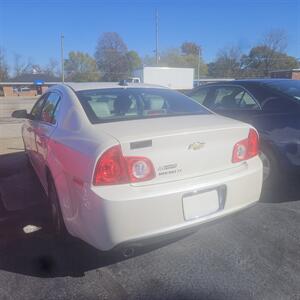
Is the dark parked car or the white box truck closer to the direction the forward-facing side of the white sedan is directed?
the white box truck

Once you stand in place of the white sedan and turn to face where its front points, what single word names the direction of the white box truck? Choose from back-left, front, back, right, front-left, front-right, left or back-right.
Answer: front-right

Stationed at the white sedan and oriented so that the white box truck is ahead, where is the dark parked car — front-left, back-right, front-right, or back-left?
front-right

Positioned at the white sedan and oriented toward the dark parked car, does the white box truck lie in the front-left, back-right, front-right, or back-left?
front-left

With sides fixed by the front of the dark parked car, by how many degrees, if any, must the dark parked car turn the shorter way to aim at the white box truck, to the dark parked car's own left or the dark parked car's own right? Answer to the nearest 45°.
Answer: approximately 45° to the dark parked car's own right

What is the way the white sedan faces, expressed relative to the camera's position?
facing away from the viewer and to the left of the viewer

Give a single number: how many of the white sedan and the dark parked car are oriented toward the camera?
0

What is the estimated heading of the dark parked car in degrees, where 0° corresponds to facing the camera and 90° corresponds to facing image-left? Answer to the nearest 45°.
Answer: approximately 135°

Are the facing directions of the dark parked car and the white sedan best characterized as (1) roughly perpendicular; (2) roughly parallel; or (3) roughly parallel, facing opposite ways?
roughly parallel

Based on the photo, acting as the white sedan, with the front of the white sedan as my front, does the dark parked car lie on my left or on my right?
on my right

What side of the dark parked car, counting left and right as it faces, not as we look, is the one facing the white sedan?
left
